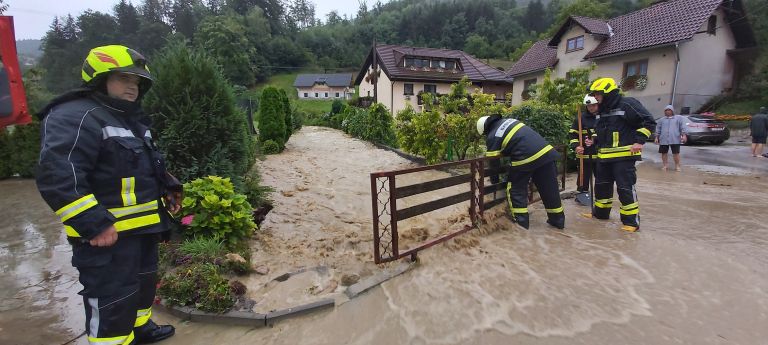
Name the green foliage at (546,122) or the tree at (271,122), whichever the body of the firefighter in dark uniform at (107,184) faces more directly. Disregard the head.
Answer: the green foliage

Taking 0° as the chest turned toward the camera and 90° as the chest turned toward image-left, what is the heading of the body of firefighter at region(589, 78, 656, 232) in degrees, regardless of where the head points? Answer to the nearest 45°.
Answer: approximately 45°

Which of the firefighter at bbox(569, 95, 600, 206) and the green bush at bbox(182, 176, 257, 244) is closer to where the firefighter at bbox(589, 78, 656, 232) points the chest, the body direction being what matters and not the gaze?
the green bush

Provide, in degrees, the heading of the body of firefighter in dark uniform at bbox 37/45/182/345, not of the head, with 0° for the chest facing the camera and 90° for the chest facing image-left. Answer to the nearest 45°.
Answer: approximately 315°

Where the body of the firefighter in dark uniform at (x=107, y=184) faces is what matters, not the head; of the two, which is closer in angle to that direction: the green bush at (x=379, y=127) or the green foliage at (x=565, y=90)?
the green foliage

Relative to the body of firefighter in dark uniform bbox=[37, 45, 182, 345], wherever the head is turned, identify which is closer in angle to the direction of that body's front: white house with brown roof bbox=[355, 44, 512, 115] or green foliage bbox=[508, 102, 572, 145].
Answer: the green foliage

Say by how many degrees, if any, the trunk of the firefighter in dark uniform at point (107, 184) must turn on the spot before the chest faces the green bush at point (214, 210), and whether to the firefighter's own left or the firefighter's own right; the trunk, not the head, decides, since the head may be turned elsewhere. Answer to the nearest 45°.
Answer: approximately 90° to the firefighter's own left
